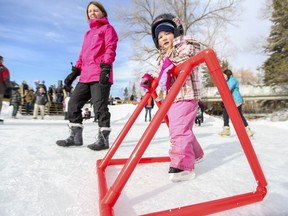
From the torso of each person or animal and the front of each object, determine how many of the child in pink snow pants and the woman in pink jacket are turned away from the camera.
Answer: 0

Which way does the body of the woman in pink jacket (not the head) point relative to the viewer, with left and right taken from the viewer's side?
facing the viewer and to the left of the viewer

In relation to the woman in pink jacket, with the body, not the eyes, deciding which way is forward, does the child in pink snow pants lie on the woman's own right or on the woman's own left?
on the woman's own left

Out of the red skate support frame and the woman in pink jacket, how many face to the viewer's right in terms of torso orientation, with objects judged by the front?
0

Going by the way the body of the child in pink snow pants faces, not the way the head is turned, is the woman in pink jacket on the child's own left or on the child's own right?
on the child's own right

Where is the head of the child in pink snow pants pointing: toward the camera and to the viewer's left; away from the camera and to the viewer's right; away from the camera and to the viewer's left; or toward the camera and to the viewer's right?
toward the camera and to the viewer's left
